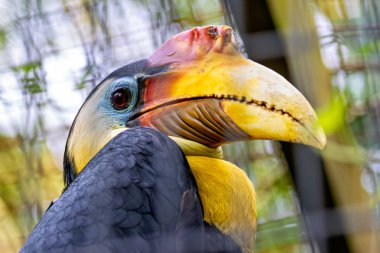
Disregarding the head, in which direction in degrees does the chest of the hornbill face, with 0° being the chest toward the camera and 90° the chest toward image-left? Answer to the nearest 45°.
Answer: approximately 270°
